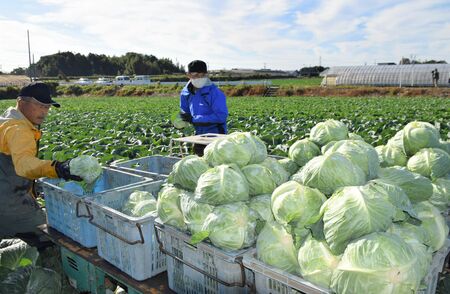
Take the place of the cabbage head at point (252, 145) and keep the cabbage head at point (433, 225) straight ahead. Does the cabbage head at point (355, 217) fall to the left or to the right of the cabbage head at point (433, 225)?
right

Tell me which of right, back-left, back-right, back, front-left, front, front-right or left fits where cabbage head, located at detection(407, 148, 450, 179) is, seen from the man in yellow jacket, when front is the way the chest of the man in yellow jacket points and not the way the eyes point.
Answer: front-right

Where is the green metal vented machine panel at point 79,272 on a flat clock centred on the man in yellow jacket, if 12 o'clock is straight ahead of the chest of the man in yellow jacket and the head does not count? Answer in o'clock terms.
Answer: The green metal vented machine panel is roughly at 2 o'clock from the man in yellow jacket.

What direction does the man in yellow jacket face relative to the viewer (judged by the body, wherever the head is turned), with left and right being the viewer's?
facing to the right of the viewer

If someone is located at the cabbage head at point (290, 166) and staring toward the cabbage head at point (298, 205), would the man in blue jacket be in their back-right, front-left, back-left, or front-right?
back-right

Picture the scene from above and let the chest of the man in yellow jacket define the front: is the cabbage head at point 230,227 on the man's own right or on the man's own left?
on the man's own right
